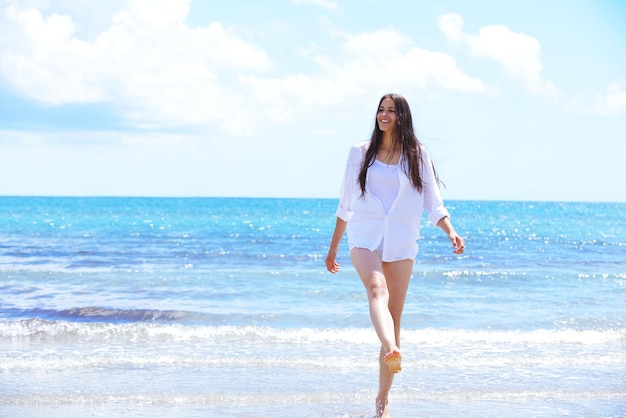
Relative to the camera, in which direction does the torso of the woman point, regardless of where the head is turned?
toward the camera
